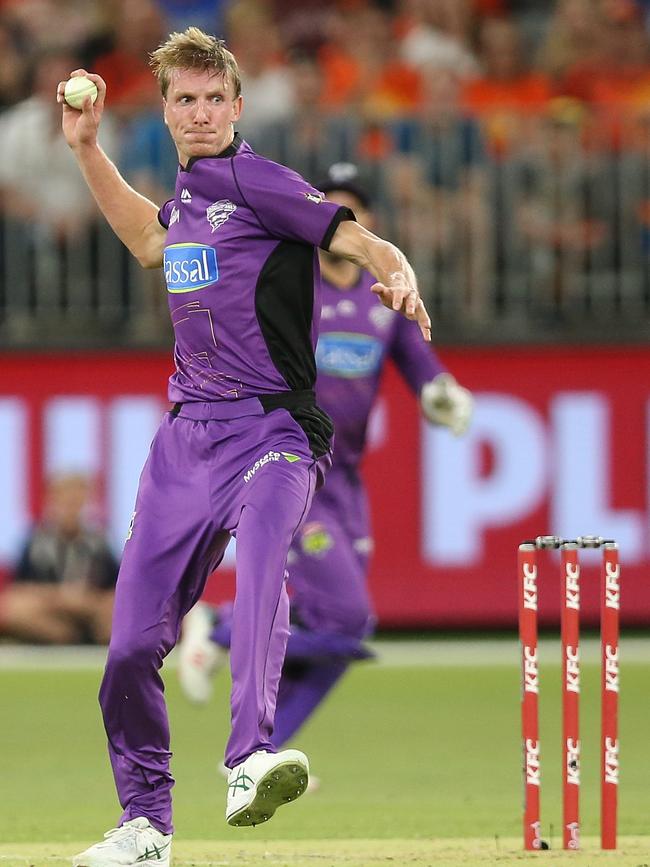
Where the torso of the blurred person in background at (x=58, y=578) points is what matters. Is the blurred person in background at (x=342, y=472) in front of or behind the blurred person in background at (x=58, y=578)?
in front

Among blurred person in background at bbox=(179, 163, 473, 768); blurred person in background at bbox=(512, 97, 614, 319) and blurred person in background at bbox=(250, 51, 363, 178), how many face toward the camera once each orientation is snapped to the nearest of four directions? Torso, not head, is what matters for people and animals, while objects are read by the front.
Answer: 3

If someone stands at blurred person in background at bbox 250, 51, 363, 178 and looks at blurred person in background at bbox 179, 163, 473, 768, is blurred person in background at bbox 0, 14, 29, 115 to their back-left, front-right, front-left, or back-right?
back-right

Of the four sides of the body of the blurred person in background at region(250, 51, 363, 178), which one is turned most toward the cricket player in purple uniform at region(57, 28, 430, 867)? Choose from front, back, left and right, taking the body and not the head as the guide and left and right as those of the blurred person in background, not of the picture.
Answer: front
